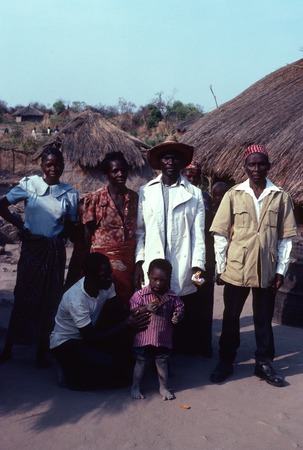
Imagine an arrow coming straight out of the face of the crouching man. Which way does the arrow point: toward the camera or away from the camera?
toward the camera

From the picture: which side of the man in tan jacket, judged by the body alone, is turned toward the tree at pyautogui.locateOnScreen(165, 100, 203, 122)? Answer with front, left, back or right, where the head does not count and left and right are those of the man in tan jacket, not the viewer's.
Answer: back

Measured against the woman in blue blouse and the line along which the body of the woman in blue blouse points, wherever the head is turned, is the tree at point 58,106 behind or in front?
behind

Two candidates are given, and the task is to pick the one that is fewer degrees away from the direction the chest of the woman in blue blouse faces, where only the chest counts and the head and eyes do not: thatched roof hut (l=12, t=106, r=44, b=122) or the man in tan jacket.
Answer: the man in tan jacket

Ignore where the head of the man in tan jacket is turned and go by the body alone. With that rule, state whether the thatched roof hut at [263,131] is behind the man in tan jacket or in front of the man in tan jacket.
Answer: behind

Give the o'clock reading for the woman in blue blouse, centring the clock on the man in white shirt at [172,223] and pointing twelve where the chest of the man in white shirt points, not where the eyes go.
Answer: The woman in blue blouse is roughly at 3 o'clock from the man in white shirt.

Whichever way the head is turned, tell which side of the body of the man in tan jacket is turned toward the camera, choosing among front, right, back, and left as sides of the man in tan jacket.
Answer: front

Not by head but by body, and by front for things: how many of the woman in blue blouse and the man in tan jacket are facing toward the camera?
2

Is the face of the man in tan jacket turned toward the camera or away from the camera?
toward the camera

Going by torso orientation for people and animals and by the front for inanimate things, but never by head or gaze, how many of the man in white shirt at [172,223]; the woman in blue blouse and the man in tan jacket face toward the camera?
3

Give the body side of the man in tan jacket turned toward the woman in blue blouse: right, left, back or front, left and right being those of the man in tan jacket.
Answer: right

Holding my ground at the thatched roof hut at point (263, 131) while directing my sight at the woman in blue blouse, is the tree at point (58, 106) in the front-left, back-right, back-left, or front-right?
back-right

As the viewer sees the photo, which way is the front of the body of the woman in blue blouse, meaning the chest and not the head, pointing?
toward the camera
